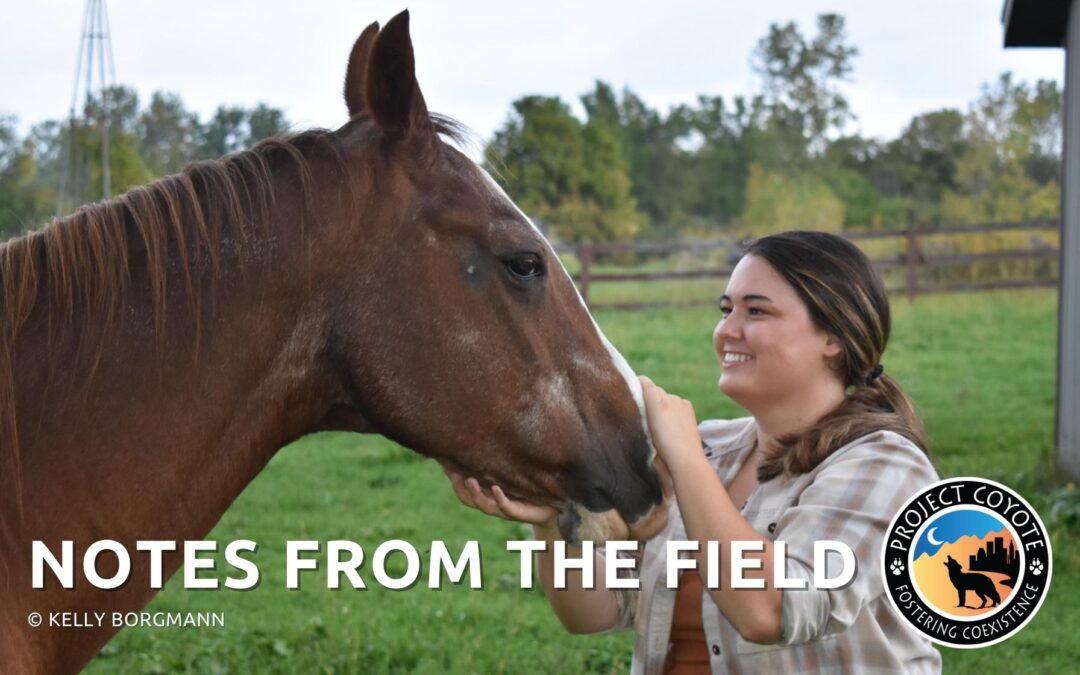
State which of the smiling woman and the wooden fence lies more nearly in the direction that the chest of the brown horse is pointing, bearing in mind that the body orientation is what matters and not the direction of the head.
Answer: the smiling woman

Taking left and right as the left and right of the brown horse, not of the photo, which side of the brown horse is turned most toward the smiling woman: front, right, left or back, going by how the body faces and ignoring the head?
front

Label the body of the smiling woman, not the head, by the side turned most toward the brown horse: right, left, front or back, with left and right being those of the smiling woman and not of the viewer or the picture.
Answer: front

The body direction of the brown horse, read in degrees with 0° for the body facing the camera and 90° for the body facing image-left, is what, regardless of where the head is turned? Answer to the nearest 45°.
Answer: approximately 270°

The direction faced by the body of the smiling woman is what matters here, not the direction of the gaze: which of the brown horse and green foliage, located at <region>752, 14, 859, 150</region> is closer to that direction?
the brown horse

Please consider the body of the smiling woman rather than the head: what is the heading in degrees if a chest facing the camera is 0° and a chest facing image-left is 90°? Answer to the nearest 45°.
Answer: approximately 45°

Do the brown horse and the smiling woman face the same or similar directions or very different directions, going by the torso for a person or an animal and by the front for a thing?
very different directions

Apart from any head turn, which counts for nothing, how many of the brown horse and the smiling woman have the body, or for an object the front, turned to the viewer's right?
1

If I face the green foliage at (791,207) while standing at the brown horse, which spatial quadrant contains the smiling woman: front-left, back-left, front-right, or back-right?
front-right

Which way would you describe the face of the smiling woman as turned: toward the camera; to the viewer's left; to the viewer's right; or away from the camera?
to the viewer's left

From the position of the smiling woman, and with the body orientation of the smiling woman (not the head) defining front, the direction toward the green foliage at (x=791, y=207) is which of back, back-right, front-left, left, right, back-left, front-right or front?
back-right

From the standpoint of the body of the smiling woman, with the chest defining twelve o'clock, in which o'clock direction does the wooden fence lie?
The wooden fence is roughly at 5 o'clock from the smiling woman.

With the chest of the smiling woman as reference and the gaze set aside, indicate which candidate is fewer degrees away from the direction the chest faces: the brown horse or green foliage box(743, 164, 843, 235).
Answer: the brown horse

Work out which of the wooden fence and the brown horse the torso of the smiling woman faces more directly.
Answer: the brown horse

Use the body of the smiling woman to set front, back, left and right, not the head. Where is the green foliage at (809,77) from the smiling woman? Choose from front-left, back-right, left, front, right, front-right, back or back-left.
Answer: back-right
